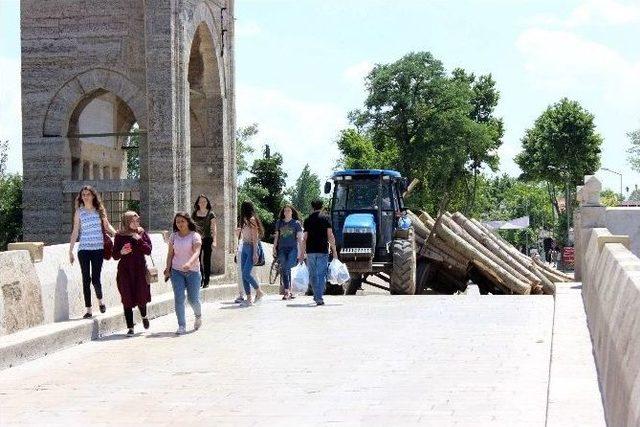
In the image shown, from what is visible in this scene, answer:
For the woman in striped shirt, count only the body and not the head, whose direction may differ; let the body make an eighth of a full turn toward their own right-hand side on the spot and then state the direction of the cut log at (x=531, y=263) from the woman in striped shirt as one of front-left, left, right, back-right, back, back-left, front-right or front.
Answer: back

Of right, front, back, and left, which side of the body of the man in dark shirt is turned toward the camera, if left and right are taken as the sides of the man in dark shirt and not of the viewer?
back

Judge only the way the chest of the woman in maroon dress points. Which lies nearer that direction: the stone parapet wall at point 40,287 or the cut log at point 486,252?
the stone parapet wall

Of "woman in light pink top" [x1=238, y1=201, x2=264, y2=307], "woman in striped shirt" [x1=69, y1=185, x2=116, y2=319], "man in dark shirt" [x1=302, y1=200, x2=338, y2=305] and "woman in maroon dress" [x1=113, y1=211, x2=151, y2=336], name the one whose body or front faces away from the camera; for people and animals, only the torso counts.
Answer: the man in dark shirt

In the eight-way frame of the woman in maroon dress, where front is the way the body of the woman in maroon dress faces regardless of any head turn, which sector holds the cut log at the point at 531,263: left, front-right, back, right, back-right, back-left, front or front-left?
back-left

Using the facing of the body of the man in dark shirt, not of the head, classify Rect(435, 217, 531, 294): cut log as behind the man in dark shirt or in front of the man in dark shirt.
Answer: in front

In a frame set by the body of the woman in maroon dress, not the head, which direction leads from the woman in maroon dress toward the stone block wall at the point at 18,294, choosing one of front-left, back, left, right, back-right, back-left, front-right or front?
front-right

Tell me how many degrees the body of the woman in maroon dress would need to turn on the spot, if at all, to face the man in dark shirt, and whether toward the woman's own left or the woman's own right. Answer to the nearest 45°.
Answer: approximately 135° to the woman's own left

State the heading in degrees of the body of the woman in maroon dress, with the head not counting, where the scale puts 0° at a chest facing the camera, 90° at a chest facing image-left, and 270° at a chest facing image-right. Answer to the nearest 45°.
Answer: approximately 0°

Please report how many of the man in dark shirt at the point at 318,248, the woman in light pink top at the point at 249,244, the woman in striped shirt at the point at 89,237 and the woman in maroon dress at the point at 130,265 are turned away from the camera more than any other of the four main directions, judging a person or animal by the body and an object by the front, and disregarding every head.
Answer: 1

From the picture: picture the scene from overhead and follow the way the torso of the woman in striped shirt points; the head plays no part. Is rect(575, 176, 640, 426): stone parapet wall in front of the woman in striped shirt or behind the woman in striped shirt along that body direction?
in front

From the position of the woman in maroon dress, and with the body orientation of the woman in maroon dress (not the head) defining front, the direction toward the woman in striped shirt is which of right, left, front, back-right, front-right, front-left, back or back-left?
right
